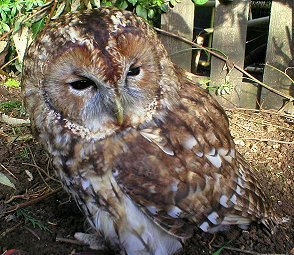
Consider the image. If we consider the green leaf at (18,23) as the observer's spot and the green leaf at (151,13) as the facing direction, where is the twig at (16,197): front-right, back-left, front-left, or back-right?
front-right

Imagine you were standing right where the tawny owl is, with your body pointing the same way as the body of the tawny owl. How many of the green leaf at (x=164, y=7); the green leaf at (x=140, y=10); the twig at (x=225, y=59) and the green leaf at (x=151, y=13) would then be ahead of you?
0

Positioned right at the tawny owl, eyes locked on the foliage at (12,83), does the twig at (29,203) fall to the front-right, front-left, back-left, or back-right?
front-left

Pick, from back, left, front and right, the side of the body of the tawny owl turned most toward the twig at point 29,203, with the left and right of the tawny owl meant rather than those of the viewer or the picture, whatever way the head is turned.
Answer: right

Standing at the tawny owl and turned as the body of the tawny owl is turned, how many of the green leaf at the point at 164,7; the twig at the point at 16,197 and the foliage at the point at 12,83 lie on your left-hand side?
0

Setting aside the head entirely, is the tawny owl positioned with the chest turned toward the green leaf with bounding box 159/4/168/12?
no

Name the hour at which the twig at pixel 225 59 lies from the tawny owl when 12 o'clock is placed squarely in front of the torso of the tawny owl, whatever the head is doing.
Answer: The twig is roughly at 5 o'clock from the tawny owl.

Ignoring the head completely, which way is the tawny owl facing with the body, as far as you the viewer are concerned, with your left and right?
facing the viewer and to the left of the viewer

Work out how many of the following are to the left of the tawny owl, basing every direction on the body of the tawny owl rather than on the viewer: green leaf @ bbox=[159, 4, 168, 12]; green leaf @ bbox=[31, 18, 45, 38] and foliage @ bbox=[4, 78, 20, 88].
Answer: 0

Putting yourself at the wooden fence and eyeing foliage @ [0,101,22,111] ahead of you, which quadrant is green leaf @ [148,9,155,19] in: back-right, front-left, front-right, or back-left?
front-right

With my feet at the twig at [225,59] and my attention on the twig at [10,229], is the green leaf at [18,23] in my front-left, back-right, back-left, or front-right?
front-right

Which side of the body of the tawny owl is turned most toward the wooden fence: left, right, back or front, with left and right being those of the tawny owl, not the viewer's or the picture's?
back

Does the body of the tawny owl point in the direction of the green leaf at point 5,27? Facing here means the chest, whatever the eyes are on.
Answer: no

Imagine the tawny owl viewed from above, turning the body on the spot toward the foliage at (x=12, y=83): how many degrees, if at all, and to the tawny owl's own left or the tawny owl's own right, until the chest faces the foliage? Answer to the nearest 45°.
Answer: approximately 90° to the tawny owl's own right
